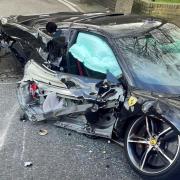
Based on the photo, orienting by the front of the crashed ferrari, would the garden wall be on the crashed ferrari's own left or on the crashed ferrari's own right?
on the crashed ferrari's own left

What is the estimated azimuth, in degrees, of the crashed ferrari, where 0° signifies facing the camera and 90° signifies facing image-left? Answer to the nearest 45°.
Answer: approximately 315°
